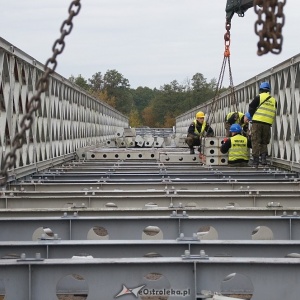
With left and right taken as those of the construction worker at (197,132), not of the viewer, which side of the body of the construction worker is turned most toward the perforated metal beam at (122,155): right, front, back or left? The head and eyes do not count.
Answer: right

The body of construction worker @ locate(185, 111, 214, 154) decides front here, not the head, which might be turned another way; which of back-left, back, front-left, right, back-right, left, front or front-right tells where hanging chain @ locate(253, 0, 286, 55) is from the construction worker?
front-right

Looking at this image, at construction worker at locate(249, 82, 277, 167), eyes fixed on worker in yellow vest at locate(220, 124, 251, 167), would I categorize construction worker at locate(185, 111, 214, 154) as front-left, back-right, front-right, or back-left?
front-right

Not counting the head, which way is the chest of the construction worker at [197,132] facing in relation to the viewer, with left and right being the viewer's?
facing the viewer and to the right of the viewer
